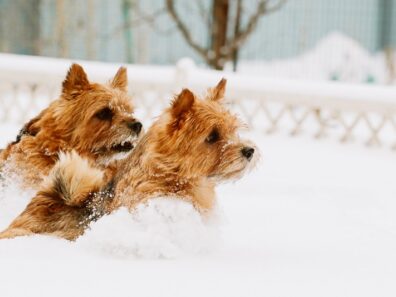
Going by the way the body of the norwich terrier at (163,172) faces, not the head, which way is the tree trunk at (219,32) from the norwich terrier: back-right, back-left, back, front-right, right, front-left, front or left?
left

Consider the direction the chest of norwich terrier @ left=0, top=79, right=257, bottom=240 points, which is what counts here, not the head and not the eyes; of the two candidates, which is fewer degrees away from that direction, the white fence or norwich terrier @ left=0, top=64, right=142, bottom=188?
the white fence

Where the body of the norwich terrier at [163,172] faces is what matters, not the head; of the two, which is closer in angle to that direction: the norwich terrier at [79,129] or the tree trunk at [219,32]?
the tree trunk

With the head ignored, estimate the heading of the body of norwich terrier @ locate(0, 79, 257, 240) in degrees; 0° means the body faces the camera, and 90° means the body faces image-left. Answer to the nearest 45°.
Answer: approximately 270°

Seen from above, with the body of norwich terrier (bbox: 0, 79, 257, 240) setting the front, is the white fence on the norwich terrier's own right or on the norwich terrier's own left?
on the norwich terrier's own left

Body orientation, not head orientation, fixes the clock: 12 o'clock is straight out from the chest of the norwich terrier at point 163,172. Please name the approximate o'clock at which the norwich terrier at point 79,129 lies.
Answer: the norwich terrier at point 79,129 is roughly at 8 o'clock from the norwich terrier at point 163,172.

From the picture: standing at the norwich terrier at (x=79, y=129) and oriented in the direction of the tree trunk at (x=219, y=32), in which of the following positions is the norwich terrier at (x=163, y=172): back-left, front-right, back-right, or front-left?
back-right
